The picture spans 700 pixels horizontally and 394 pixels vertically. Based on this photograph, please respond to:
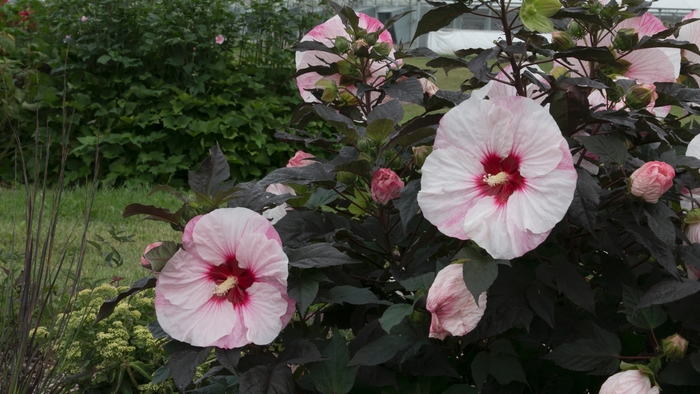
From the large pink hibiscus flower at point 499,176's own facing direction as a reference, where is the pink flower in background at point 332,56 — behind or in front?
behind

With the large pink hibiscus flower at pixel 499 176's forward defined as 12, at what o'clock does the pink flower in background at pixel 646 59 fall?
The pink flower in background is roughly at 7 o'clock from the large pink hibiscus flower.

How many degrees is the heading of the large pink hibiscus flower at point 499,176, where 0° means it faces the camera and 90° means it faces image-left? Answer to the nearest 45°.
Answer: approximately 0°
